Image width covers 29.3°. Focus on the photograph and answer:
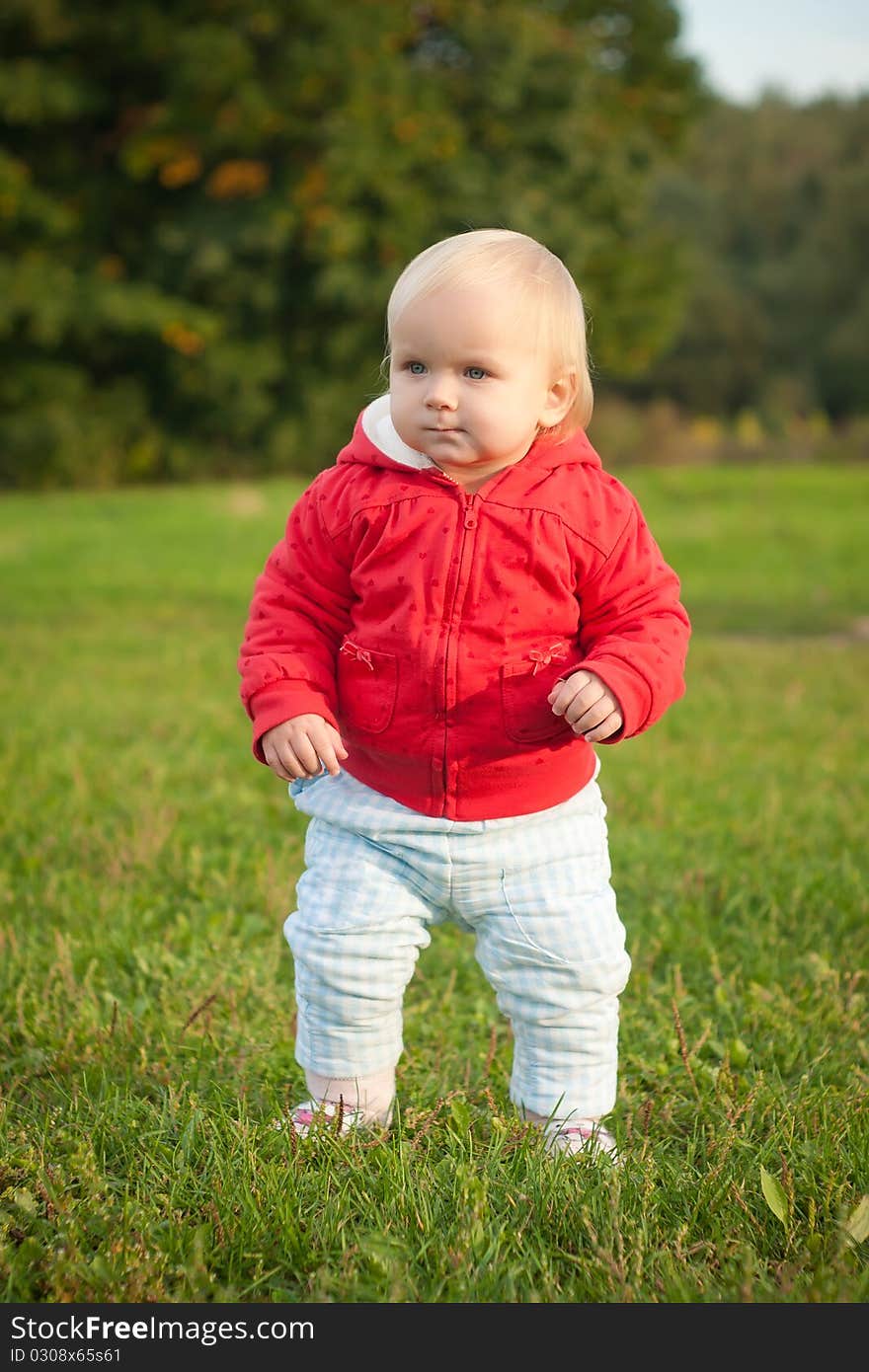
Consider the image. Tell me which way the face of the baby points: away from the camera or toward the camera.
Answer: toward the camera

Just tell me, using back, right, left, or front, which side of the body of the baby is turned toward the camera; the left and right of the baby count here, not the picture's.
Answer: front
